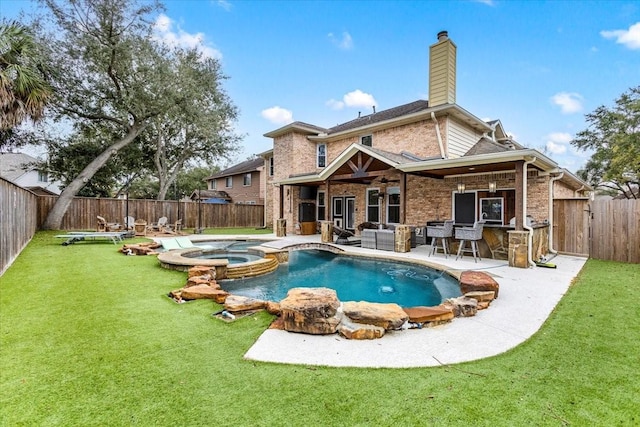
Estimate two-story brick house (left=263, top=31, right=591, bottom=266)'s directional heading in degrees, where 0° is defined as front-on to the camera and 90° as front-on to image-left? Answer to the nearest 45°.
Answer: approximately 225°

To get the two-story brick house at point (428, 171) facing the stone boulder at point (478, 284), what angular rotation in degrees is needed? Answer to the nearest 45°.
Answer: approximately 135° to its right

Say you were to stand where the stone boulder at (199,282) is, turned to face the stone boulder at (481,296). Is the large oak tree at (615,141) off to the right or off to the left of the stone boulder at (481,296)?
left

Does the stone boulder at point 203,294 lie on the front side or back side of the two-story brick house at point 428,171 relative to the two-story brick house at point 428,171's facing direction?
on the back side

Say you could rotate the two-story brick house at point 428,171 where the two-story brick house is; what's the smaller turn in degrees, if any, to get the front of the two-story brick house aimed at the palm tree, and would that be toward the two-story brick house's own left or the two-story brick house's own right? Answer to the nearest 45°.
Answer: approximately 180°

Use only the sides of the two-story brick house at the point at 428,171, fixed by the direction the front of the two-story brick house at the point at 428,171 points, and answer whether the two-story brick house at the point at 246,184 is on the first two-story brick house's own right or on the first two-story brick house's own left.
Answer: on the first two-story brick house's own left

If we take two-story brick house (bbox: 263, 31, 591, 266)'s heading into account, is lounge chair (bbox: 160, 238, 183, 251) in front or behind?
behind

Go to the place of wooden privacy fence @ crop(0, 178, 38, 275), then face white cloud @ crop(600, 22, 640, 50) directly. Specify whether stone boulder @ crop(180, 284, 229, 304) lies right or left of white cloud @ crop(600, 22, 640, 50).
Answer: right
